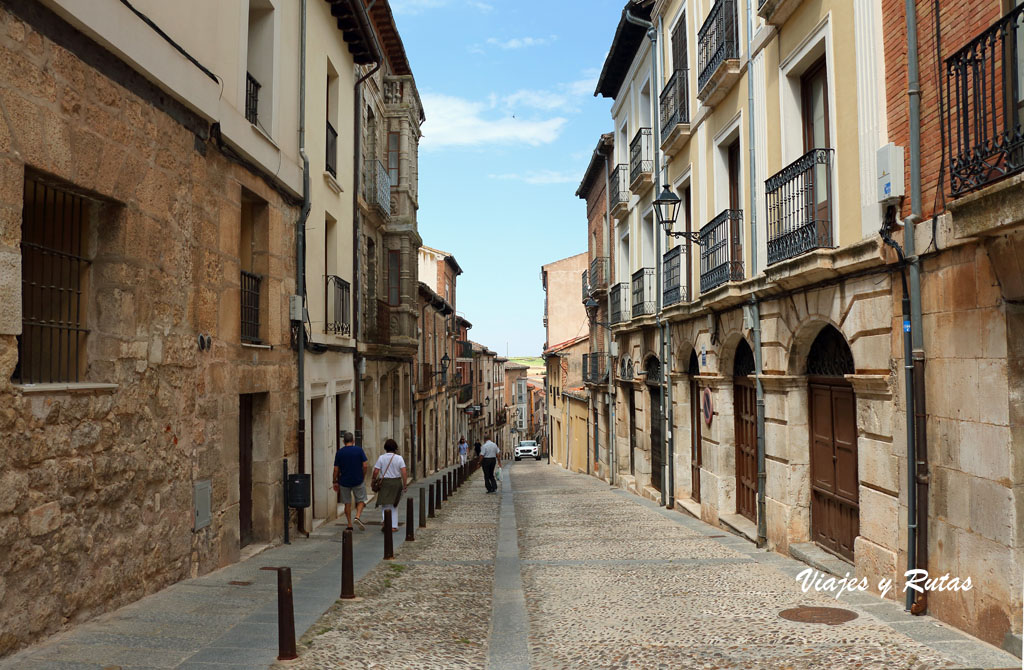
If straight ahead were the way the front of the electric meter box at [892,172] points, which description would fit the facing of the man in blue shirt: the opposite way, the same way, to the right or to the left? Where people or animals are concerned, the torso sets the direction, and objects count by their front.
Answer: to the right

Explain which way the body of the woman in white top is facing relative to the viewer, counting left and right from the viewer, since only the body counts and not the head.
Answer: facing away from the viewer

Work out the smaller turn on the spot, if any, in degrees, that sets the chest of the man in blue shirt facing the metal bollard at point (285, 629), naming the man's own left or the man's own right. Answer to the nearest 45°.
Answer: approximately 180°

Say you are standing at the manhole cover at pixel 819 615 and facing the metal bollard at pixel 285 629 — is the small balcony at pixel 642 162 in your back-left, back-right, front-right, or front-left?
back-right

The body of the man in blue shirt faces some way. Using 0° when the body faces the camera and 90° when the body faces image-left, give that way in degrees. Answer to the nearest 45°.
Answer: approximately 180°

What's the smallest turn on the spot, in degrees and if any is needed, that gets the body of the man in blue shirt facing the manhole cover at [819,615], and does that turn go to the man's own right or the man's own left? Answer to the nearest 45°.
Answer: approximately 135° to the man's own right

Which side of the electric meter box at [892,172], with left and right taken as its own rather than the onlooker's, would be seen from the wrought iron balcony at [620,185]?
right
